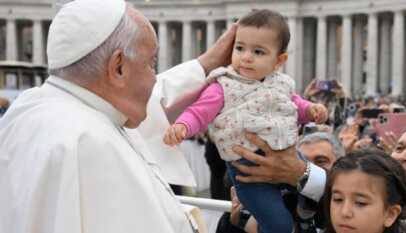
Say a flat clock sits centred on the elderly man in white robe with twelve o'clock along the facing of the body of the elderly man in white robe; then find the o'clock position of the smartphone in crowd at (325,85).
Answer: The smartphone in crowd is roughly at 11 o'clock from the elderly man in white robe.

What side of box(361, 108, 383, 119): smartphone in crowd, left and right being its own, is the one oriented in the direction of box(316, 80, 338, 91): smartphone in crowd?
left

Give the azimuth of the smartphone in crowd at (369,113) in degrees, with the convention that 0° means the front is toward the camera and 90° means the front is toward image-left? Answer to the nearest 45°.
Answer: approximately 180°

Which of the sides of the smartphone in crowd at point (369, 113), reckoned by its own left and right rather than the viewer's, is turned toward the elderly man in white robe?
back

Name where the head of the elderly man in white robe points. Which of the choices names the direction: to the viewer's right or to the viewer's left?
to the viewer's right

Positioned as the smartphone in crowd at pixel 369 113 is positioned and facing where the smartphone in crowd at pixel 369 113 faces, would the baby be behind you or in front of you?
behind

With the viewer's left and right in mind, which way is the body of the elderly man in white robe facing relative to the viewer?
facing away from the viewer and to the right of the viewer
